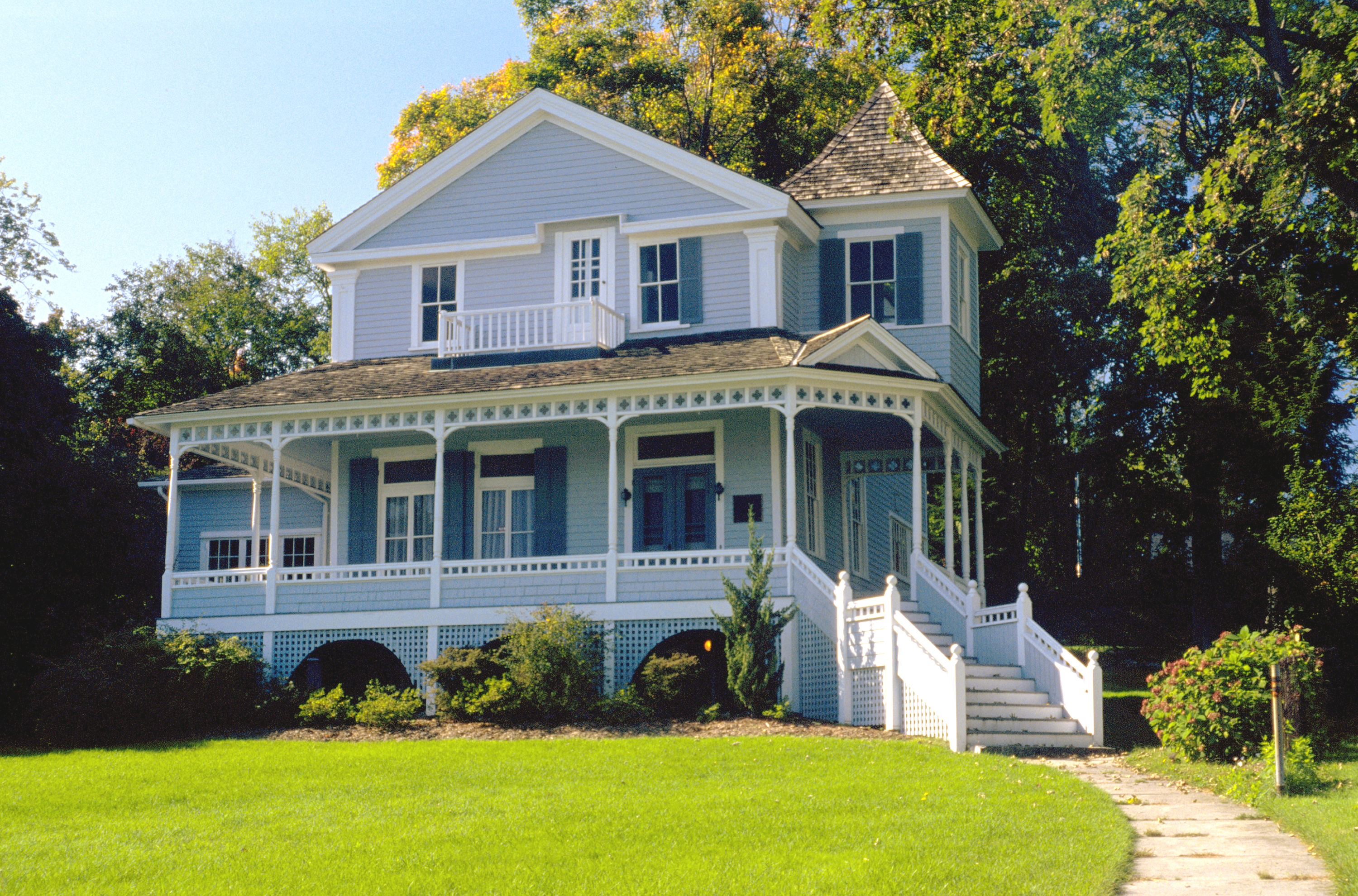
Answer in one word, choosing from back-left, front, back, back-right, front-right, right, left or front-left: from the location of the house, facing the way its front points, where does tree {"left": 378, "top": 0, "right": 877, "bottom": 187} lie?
back

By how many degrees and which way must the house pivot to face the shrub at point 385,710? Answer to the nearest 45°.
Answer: approximately 45° to its right

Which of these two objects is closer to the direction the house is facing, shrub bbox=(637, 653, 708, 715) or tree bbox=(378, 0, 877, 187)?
the shrub

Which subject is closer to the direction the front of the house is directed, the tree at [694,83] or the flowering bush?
the flowering bush

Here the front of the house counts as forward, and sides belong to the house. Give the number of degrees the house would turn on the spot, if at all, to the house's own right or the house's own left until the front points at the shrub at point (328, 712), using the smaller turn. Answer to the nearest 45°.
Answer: approximately 45° to the house's own right

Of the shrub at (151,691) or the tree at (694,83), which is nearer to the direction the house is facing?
the shrub

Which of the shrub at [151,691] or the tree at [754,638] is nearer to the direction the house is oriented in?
the tree

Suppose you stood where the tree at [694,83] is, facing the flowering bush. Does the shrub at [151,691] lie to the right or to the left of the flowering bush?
right

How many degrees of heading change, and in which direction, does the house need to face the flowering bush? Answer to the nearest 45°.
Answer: approximately 45° to its left

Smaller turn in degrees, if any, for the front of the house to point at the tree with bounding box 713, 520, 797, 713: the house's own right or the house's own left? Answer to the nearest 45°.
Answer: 0° — it already faces it

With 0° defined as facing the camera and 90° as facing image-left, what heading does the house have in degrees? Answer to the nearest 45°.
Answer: approximately 0°

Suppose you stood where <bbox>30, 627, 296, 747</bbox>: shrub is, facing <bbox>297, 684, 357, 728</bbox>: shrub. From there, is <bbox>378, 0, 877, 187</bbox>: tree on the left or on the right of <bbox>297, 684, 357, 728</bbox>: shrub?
left
